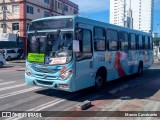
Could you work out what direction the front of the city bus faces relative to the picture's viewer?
facing the viewer and to the left of the viewer

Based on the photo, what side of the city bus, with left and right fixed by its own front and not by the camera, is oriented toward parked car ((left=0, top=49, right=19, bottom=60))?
right

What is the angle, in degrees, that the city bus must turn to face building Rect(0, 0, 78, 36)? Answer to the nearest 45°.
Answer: approximately 135° to its right

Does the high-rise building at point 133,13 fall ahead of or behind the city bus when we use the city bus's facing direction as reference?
behind
